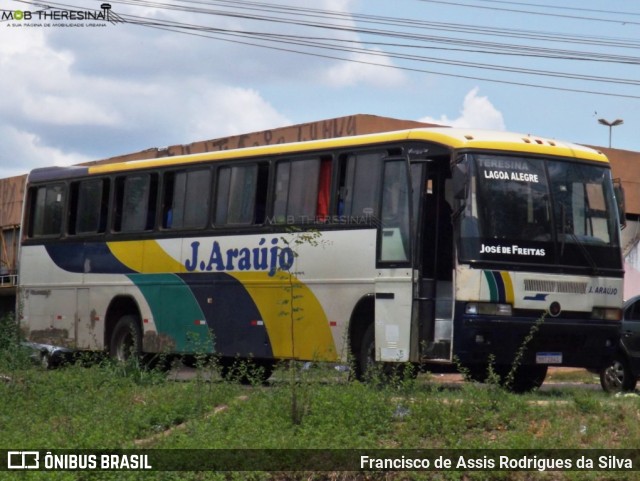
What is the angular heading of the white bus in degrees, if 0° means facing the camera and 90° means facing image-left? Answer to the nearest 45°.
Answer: approximately 315°

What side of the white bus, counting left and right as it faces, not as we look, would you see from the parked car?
left
